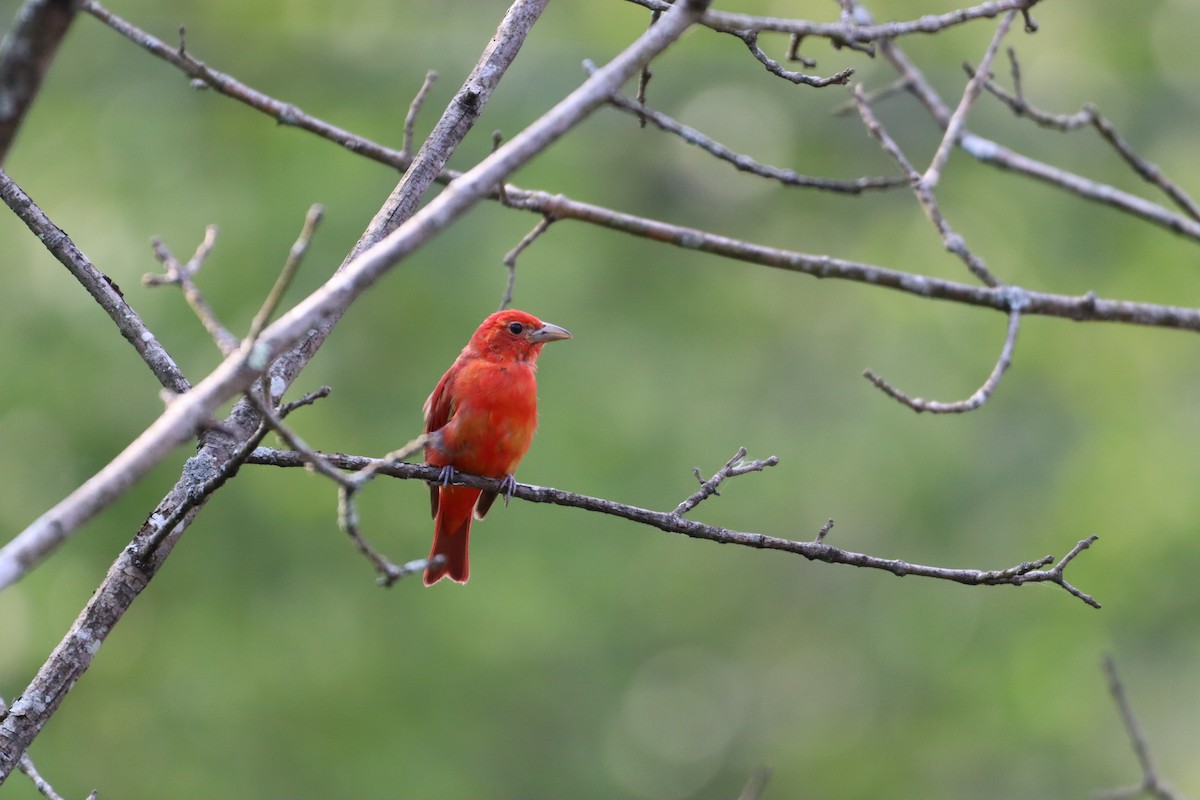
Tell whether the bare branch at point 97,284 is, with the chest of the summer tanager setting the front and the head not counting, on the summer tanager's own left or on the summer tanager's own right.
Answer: on the summer tanager's own right

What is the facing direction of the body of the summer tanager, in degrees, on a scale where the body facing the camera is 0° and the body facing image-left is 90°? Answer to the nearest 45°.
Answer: approximately 315°
